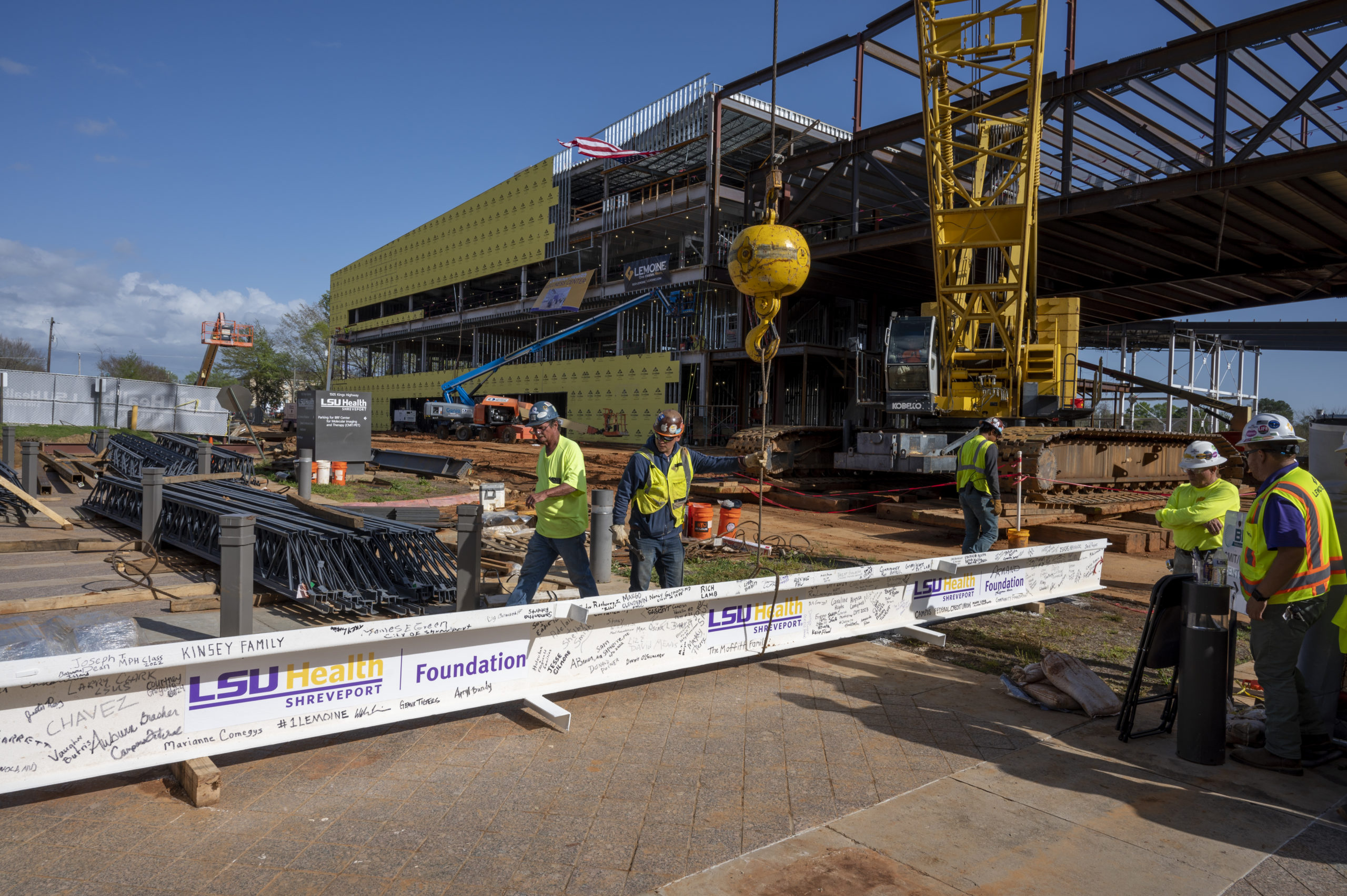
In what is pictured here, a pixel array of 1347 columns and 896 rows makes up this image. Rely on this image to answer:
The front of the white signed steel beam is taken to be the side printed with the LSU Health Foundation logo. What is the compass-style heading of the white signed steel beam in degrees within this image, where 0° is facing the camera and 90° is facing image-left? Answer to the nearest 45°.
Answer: approximately 315°

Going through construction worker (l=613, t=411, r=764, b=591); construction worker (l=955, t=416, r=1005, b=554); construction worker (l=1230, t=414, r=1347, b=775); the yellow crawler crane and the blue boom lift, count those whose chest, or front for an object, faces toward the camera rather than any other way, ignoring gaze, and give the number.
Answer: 2

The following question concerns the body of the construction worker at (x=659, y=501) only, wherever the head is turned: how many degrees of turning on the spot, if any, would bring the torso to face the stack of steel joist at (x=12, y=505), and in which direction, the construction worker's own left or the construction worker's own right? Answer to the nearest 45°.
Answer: approximately 135° to the construction worker's own right

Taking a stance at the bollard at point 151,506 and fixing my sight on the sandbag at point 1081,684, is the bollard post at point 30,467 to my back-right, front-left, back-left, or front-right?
back-left

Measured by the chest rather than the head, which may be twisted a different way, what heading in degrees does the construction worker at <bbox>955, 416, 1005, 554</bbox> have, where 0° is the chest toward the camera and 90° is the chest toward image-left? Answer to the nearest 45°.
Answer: approximately 225°

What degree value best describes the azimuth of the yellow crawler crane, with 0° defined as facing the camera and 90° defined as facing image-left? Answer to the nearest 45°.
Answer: approximately 0°

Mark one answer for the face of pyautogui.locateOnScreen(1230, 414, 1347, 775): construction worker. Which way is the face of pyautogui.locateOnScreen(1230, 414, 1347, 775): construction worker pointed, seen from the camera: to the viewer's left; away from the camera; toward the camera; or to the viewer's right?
to the viewer's left

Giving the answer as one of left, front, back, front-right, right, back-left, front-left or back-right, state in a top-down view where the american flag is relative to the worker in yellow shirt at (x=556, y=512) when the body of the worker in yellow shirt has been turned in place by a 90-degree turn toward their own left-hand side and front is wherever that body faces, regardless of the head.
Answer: back-left
